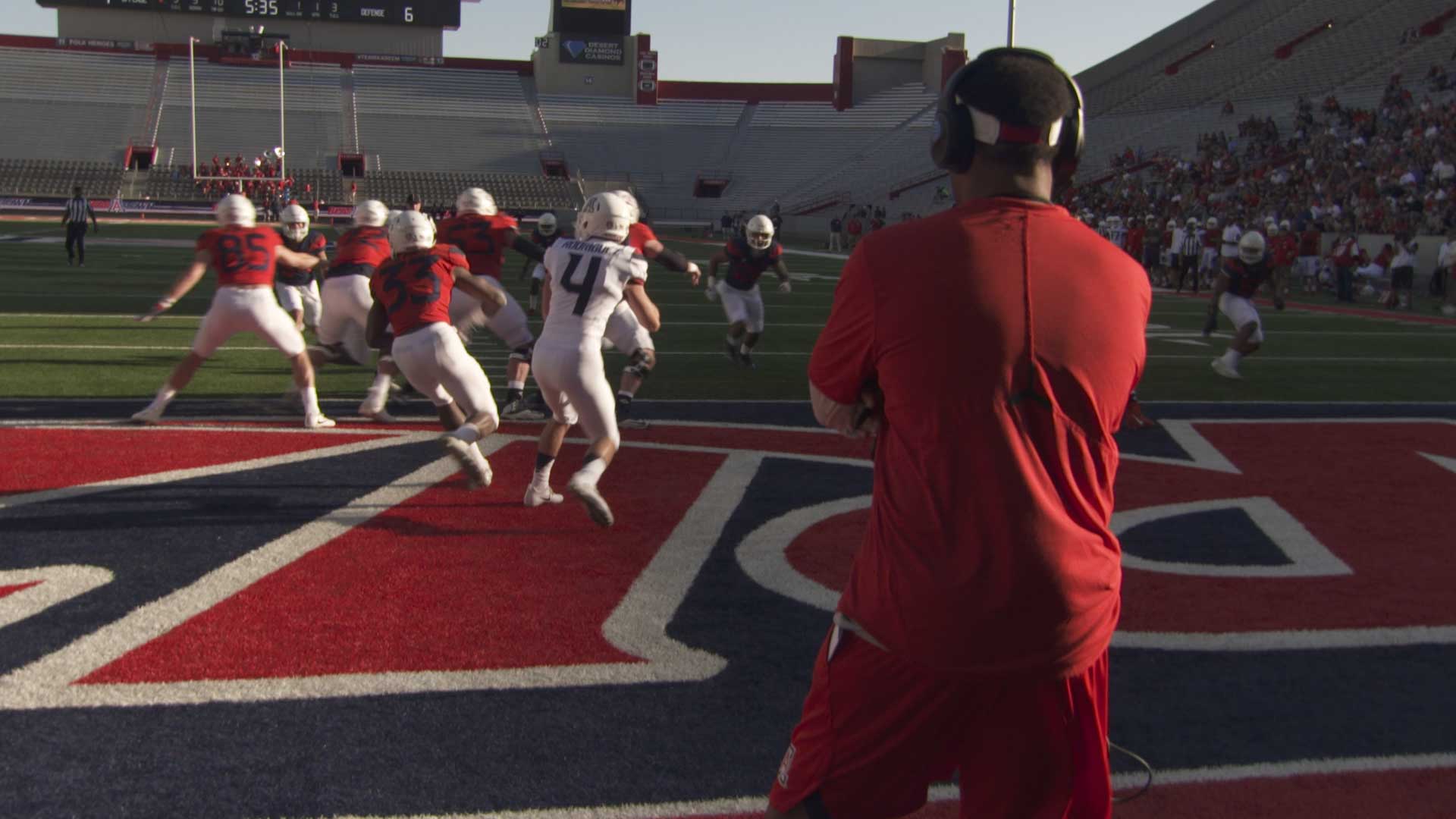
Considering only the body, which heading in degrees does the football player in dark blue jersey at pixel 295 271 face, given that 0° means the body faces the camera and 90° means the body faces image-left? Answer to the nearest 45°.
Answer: approximately 0°

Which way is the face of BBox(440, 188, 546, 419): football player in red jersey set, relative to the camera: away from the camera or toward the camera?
away from the camera

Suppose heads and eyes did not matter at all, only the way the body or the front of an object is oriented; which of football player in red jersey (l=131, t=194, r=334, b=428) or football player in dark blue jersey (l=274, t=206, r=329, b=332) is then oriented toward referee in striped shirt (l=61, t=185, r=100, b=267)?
football player in red jersey (l=131, t=194, r=334, b=428)

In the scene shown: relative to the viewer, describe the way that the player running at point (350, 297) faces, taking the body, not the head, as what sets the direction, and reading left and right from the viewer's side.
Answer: facing away from the viewer and to the right of the viewer

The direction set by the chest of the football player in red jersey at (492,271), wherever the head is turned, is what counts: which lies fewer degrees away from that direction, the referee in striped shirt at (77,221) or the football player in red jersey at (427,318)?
the referee in striped shirt

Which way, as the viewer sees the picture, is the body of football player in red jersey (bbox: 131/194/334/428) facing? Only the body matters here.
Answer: away from the camera

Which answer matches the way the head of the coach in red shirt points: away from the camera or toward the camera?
away from the camera

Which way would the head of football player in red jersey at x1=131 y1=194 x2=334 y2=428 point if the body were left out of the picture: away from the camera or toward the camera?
away from the camera

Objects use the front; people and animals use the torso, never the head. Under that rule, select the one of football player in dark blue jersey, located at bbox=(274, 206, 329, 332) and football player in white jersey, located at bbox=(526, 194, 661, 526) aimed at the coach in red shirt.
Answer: the football player in dark blue jersey

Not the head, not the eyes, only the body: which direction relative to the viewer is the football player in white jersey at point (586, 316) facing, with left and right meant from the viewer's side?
facing away from the viewer and to the right of the viewer
